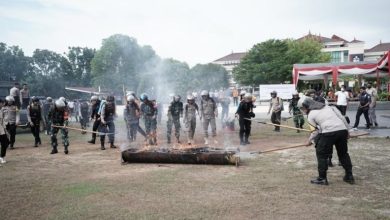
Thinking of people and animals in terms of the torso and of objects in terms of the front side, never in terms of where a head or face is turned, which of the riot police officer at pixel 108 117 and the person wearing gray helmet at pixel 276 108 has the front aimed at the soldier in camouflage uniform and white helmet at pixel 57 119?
the person wearing gray helmet

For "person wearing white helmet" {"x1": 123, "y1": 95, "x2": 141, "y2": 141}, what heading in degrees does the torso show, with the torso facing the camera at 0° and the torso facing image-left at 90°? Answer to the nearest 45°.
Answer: approximately 0°

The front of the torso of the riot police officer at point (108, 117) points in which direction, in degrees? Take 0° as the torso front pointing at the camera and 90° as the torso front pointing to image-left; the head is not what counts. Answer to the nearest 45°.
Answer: approximately 315°

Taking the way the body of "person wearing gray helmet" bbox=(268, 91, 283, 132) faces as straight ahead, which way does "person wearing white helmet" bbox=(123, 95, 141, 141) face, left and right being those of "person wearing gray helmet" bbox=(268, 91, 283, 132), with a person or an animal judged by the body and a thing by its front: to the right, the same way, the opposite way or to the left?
the same way

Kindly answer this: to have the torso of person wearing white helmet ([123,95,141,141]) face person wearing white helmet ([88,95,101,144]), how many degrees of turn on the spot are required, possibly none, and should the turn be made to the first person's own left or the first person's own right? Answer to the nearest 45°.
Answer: approximately 135° to the first person's own right

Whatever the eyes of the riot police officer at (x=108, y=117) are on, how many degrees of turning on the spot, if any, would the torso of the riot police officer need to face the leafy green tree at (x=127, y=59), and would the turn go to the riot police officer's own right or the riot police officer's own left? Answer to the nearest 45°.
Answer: approximately 135° to the riot police officer's own left

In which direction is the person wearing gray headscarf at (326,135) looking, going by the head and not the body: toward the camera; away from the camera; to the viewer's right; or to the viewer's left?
to the viewer's left

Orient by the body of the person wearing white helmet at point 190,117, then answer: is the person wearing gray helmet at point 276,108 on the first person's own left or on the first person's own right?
on the first person's own left

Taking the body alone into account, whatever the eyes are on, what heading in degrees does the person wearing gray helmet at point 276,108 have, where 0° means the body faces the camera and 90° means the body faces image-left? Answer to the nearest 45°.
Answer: approximately 45°

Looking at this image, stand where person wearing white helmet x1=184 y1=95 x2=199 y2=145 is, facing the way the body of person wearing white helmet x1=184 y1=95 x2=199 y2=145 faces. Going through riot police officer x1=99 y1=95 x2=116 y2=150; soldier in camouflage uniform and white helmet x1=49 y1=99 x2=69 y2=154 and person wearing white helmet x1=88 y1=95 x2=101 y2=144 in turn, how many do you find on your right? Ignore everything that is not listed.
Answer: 3
